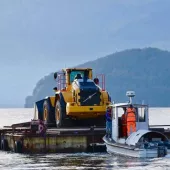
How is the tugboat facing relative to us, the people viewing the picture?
facing away from the viewer and to the left of the viewer

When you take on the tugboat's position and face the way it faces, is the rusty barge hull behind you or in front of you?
in front

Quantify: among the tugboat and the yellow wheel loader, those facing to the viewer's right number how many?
0
